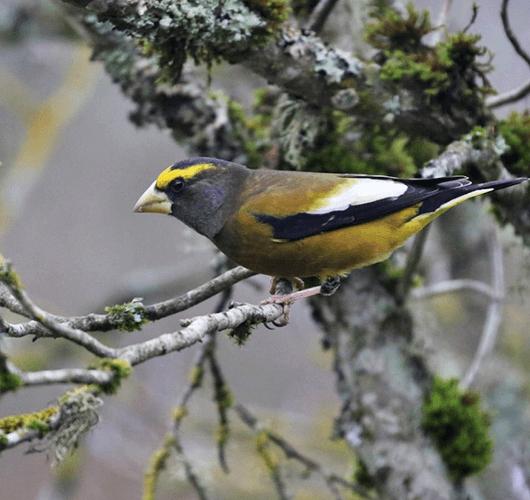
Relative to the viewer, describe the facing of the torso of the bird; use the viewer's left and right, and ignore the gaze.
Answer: facing to the left of the viewer

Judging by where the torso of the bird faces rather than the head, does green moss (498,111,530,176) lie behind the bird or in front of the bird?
behind

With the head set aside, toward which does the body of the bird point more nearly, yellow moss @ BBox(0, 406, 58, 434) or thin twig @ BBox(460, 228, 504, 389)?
the yellow moss

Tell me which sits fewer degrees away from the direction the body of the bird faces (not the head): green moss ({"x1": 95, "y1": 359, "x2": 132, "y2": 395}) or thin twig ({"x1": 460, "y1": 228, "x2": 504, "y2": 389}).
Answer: the green moss

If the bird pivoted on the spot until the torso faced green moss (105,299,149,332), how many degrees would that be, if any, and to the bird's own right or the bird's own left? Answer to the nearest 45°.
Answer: approximately 45° to the bird's own left

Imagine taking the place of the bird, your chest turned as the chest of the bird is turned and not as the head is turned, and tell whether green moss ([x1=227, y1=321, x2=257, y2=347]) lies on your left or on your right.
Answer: on your left
